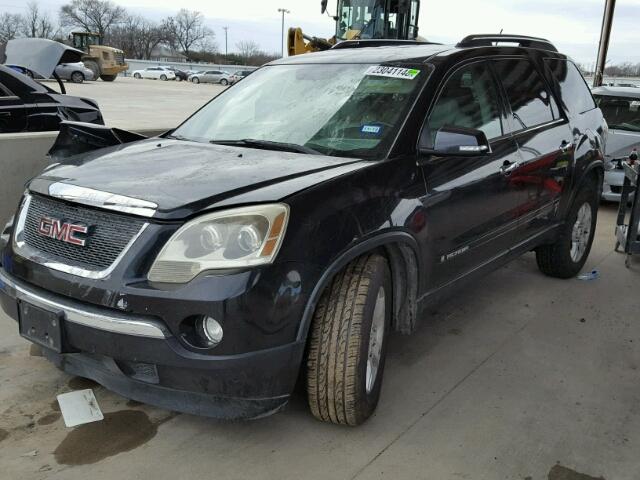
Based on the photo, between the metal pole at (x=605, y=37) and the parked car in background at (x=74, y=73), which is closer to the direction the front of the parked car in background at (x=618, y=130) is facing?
the parked car in background

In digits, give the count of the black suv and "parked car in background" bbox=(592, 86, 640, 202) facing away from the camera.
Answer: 0

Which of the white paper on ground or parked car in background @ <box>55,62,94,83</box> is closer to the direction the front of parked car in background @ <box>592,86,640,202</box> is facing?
the white paper on ground

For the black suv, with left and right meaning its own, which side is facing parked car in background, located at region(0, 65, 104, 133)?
right

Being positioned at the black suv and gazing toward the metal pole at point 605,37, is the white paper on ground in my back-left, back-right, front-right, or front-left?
back-left

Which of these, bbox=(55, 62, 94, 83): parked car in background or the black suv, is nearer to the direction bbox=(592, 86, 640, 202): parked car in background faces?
the black suv

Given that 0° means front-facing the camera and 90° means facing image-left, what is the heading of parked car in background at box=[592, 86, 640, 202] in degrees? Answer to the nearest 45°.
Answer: approximately 45°

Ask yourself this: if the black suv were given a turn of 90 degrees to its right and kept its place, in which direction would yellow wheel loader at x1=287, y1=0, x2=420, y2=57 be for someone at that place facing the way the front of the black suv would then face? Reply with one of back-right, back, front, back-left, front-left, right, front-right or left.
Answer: front-right

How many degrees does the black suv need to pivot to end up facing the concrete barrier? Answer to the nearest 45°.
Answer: approximately 90° to its right

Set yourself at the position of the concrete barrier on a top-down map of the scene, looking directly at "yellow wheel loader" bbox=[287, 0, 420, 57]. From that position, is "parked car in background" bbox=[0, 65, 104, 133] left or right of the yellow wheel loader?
left
